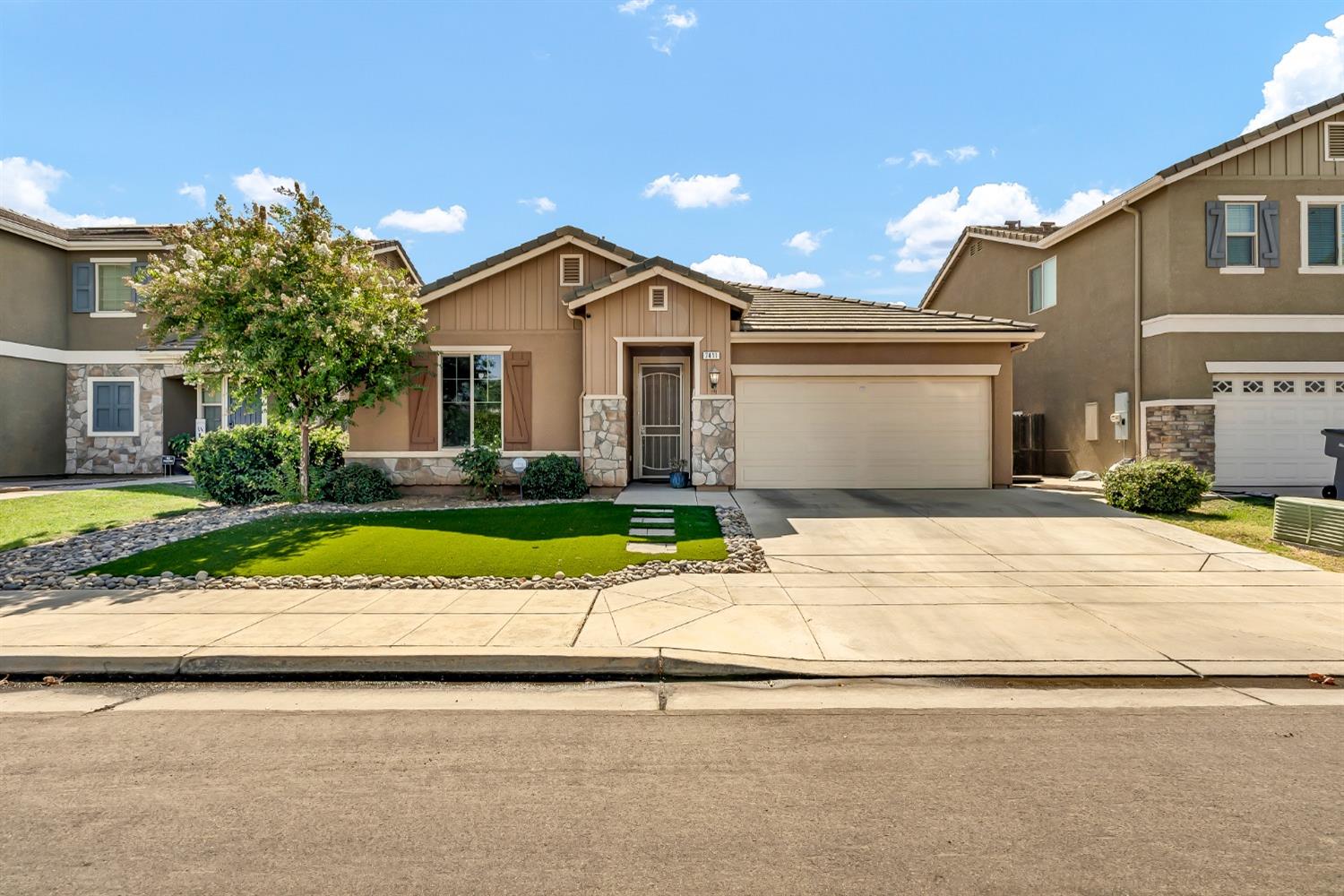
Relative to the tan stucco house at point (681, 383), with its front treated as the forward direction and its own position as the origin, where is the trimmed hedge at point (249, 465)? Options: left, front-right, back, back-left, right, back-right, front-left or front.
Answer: right

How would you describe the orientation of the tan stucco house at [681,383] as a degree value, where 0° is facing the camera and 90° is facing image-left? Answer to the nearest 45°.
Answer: approximately 0°

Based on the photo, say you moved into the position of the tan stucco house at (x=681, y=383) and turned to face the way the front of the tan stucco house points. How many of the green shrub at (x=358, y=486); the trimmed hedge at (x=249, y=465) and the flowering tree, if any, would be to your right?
3

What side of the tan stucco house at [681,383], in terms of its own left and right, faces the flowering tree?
right

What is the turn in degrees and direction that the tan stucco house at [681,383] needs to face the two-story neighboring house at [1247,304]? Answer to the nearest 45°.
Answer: approximately 90° to its left

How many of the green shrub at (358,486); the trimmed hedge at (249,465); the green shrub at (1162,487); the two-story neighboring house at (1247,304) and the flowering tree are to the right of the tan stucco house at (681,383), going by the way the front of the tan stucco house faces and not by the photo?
3

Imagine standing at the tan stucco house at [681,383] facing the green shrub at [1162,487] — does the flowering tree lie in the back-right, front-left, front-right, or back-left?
back-right

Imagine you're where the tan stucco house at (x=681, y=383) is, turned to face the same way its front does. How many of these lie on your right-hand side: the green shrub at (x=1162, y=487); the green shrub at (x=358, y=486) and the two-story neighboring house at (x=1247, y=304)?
1

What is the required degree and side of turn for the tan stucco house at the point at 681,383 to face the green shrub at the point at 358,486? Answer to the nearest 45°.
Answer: approximately 90° to its right
